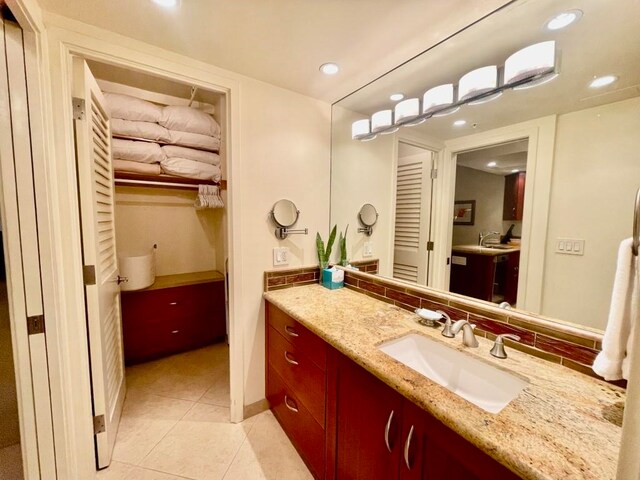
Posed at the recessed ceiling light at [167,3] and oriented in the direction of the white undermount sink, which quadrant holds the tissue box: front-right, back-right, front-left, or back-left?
front-left

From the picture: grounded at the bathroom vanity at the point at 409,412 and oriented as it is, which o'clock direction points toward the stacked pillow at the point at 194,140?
The stacked pillow is roughly at 2 o'clock from the bathroom vanity.

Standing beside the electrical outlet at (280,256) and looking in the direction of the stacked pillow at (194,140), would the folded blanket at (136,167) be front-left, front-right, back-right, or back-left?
front-left

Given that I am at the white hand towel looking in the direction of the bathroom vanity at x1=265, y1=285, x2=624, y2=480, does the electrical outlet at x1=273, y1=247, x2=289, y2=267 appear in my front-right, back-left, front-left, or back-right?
front-right

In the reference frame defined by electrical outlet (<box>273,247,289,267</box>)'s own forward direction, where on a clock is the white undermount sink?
The white undermount sink is roughly at 12 o'clock from the electrical outlet.

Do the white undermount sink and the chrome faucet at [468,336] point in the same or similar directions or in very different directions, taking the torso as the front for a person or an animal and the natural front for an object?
same or similar directions

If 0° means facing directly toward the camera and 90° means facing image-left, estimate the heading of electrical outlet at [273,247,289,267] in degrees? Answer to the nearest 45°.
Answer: approximately 315°

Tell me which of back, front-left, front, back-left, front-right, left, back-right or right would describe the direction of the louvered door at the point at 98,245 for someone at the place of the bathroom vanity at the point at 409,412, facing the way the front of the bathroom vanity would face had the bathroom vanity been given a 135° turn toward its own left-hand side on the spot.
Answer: back

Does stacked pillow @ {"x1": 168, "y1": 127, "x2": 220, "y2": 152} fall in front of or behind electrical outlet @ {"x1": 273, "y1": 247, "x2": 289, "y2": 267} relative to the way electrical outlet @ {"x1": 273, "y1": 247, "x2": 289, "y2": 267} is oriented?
behind

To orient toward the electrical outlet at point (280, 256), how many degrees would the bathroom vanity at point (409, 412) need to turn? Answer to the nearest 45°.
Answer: approximately 90° to its right

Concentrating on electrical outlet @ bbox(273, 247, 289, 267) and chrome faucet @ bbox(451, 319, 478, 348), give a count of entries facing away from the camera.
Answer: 0

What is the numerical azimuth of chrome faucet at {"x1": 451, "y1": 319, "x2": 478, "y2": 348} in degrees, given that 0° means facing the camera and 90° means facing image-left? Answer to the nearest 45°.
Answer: approximately 45°
